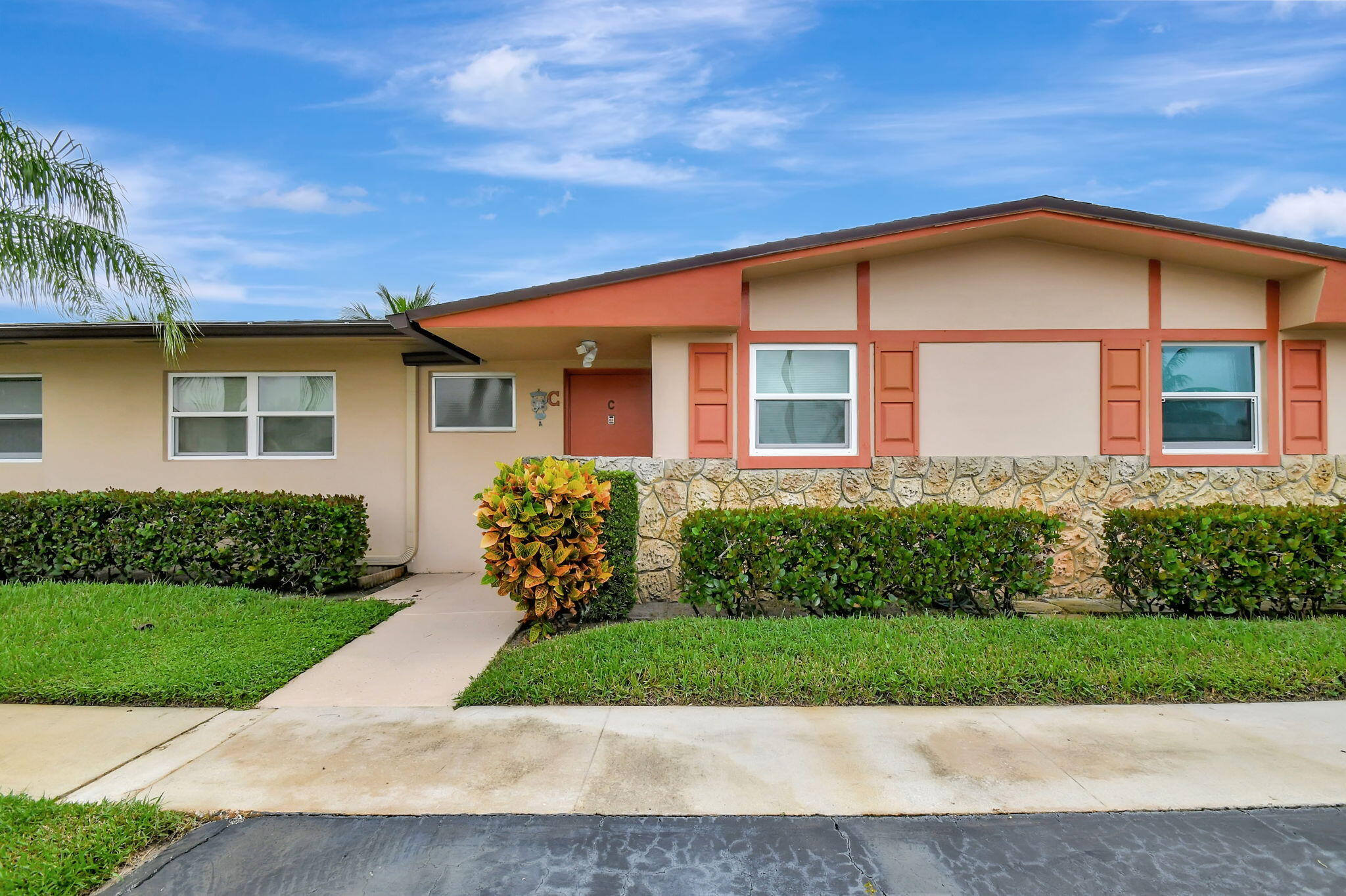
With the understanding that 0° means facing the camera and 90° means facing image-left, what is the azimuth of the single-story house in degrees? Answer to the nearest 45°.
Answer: approximately 0°

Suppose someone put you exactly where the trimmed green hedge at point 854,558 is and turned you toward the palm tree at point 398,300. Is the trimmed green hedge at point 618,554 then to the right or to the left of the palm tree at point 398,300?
left

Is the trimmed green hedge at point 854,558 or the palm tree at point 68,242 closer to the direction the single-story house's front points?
the trimmed green hedge

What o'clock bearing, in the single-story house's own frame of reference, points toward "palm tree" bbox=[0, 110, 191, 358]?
The palm tree is roughly at 3 o'clock from the single-story house.

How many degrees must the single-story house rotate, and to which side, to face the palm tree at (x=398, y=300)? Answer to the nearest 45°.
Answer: approximately 135° to its right

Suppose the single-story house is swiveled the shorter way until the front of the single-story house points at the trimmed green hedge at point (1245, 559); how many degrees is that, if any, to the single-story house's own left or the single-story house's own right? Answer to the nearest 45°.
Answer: approximately 45° to the single-story house's own left

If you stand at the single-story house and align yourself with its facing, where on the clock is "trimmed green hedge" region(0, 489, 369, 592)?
The trimmed green hedge is roughly at 3 o'clock from the single-story house.

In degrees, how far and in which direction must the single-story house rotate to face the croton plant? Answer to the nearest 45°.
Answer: approximately 45° to its right
